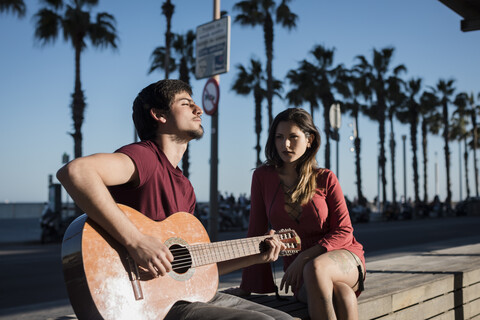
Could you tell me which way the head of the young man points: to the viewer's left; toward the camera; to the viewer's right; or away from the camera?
to the viewer's right

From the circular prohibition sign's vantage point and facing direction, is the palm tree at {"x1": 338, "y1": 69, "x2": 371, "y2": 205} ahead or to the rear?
to the rear

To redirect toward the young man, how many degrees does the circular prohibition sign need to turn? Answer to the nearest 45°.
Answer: approximately 45° to its left

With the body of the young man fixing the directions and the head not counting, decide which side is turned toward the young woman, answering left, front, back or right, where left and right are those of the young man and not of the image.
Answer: left

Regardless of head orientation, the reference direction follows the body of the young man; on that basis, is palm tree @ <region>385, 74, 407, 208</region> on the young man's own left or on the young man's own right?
on the young man's own left

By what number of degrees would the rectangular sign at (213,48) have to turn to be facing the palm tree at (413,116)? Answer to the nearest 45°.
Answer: approximately 180°

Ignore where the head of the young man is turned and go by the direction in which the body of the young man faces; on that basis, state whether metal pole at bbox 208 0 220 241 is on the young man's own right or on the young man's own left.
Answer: on the young man's own left

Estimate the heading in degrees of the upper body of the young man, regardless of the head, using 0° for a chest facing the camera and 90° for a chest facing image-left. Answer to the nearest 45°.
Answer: approximately 315°

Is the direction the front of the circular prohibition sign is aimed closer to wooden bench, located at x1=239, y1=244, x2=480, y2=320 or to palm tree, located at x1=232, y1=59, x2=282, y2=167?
the wooden bench

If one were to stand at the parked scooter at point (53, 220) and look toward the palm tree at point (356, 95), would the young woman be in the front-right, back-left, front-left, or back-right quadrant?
back-right
